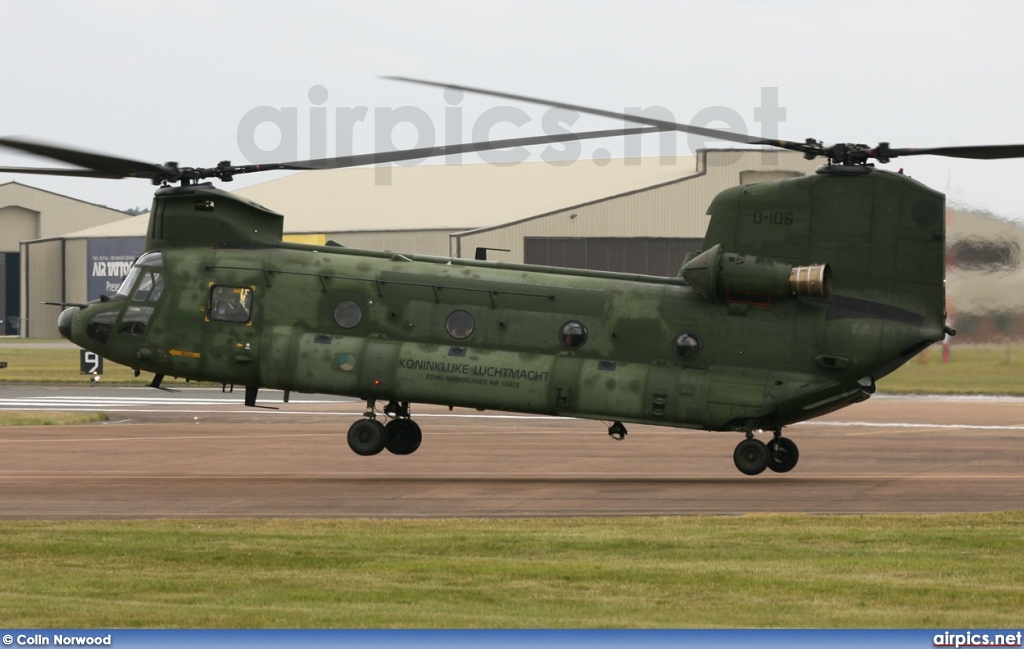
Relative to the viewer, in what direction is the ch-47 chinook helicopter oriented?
to the viewer's left
